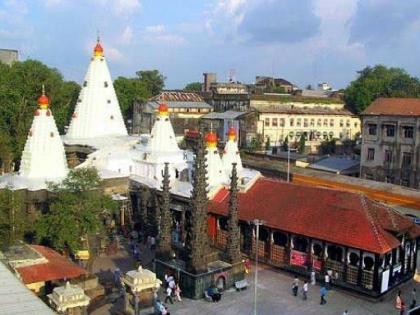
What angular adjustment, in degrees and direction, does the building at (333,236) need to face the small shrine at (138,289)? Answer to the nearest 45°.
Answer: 0° — it already faces it

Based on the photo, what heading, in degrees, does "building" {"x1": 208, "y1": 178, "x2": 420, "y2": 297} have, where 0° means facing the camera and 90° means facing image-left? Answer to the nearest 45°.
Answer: approximately 45°

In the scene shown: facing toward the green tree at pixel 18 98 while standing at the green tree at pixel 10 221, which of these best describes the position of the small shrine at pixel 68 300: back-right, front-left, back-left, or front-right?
back-right

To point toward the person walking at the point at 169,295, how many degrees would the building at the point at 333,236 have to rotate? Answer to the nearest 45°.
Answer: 0° — it already faces them

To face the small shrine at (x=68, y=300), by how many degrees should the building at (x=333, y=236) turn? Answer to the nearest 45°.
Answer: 0° — it already faces it

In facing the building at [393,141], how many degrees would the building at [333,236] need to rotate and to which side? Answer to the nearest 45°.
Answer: approximately 135° to its right

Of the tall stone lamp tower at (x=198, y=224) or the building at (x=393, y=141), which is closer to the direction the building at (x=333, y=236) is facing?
the tall stone lamp tower

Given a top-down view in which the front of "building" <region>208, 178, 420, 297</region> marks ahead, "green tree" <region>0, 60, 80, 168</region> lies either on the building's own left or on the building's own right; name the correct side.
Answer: on the building's own right

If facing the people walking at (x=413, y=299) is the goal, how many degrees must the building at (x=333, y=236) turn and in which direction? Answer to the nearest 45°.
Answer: approximately 90° to its left
